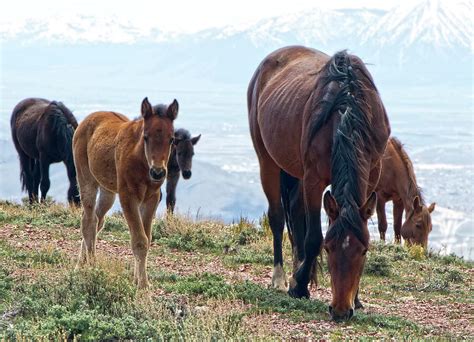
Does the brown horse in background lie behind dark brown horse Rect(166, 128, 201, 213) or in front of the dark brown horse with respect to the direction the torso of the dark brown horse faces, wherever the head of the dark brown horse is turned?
in front

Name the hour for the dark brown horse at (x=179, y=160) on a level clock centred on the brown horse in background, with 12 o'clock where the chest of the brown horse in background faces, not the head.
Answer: The dark brown horse is roughly at 4 o'clock from the brown horse in background.

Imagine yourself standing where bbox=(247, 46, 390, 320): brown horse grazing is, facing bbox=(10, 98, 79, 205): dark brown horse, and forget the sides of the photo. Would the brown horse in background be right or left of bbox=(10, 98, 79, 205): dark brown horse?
right

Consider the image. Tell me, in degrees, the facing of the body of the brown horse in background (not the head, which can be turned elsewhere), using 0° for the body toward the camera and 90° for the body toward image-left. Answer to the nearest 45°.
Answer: approximately 315°

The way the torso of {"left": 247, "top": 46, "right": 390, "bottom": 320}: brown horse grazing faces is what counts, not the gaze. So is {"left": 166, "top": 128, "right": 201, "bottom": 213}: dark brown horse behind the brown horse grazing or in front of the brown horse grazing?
behind

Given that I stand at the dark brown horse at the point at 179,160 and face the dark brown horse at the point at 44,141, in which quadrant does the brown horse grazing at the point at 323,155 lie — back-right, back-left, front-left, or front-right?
back-left

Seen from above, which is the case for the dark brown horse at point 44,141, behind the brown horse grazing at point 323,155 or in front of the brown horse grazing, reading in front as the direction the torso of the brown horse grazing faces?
behind

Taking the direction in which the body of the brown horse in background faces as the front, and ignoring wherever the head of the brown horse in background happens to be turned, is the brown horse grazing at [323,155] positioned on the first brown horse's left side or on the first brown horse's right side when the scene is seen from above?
on the first brown horse's right side
